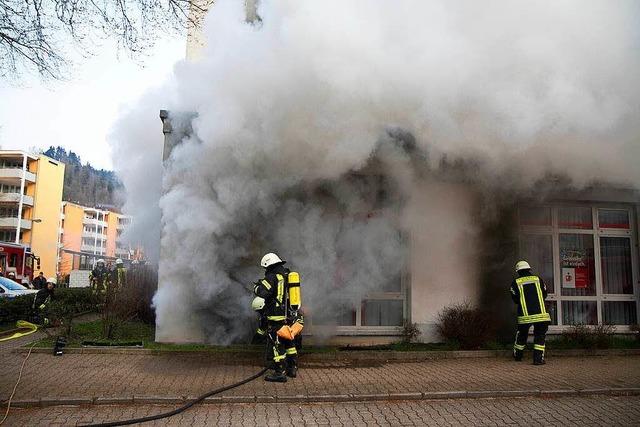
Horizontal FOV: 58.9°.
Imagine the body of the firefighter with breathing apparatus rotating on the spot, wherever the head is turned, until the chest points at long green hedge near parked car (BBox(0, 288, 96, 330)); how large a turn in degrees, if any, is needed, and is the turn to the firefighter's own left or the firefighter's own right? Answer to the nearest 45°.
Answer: approximately 45° to the firefighter's own right

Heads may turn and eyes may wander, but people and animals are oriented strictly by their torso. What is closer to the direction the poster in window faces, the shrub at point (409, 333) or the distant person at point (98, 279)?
the shrub

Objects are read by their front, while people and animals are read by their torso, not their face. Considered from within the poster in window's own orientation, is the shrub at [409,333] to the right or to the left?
on its right

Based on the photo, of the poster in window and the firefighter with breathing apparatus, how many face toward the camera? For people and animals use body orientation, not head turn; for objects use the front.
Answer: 1

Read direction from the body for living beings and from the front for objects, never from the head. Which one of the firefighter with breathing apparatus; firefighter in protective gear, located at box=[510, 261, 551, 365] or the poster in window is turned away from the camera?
the firefighter in protective gear

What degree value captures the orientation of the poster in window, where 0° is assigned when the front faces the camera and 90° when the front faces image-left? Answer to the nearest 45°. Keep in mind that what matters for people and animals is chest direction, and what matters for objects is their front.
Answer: approximately 0°

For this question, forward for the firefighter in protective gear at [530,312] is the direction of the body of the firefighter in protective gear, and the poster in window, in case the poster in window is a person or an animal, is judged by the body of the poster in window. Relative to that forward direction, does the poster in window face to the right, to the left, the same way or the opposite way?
the opposite way

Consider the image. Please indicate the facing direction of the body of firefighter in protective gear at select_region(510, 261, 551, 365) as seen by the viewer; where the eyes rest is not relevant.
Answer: away from the camera
